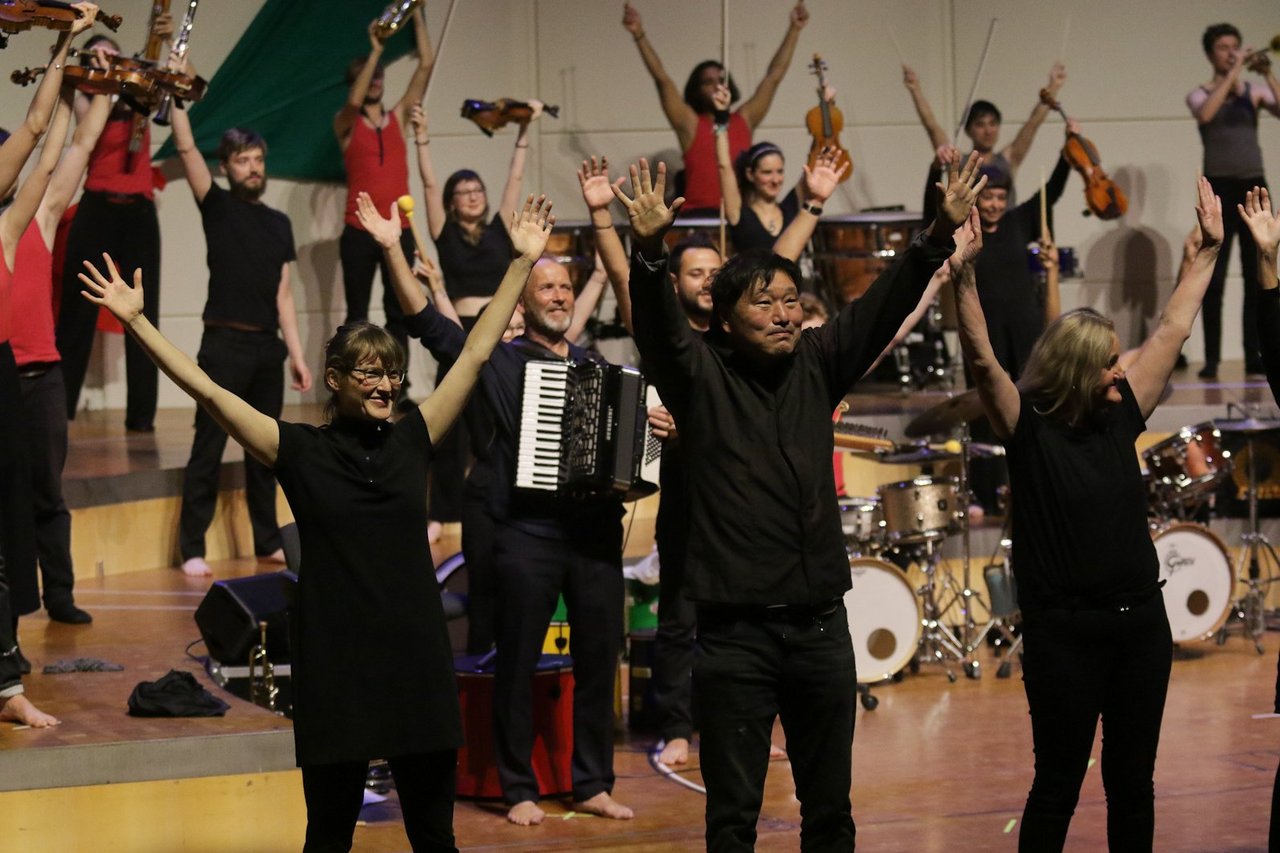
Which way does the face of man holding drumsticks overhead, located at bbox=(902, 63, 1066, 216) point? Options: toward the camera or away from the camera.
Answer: toward the camera

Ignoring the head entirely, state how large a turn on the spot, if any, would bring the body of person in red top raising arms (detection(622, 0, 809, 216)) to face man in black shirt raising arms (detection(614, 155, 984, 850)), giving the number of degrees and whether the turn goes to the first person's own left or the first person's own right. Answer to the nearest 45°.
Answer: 0° — they already face them

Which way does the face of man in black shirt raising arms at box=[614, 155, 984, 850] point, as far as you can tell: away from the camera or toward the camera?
toward the camera

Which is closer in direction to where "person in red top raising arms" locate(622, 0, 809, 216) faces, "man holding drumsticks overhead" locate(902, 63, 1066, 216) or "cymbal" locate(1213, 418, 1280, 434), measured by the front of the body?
the cymbal

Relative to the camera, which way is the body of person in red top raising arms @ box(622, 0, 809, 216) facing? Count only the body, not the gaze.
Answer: toward the camera

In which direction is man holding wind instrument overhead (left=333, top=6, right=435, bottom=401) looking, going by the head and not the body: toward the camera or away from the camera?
toward the camera

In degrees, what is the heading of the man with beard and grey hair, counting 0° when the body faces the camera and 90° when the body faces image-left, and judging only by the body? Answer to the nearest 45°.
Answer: approximately 315°

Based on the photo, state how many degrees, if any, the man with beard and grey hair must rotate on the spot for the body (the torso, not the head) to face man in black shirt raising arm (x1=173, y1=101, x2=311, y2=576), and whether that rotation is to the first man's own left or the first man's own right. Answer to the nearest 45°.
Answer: approximately 180°

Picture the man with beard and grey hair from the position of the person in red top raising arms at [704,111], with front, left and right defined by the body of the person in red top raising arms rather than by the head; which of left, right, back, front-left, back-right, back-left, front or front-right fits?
front

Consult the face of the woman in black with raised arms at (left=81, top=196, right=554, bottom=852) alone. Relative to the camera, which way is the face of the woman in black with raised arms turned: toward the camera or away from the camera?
toward the camera

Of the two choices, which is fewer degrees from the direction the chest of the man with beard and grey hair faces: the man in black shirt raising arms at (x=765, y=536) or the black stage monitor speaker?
the man in black shirt raising arms
